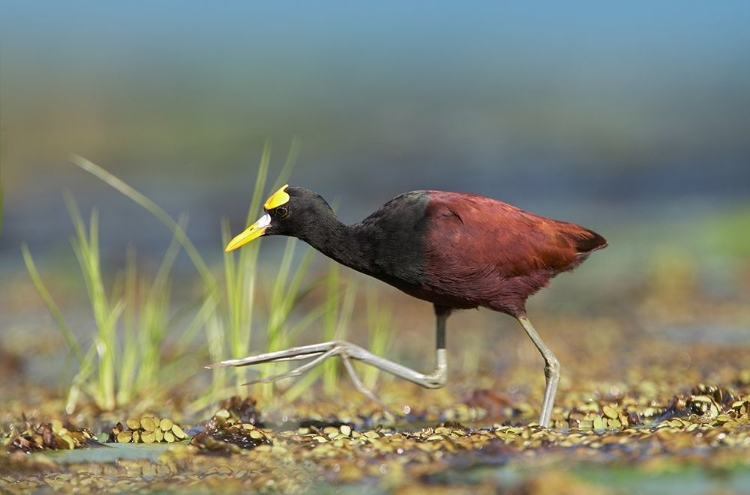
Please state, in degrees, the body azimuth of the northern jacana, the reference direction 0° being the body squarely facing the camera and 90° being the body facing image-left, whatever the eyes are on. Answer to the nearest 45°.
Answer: approximately 90°

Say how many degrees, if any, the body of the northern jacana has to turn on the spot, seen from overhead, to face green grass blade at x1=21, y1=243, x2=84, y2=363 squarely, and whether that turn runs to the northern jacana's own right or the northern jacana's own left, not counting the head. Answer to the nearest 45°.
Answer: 0° — it already faces it
